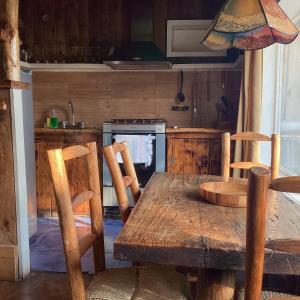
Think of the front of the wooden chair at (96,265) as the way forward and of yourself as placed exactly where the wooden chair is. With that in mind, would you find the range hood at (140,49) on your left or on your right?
on your left

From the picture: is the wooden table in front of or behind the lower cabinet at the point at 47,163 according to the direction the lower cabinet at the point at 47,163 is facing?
in front

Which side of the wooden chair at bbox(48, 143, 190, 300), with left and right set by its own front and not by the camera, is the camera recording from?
right

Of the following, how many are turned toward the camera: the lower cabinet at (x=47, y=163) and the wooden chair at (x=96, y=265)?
1

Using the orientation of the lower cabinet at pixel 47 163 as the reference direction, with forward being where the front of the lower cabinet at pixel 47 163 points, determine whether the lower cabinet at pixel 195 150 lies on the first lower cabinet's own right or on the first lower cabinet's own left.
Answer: on the first lower cabinet's own left

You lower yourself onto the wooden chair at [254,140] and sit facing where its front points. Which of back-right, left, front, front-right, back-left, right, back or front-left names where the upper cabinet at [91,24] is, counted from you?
back-right

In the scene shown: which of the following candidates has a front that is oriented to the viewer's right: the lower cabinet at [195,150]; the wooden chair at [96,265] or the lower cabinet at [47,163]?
the wooden chair

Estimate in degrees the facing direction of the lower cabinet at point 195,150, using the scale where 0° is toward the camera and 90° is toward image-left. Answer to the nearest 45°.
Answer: approximately 0°

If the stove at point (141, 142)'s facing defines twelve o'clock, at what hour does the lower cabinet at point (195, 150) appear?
The lower cabinet is roughly at 9 o'clock from the stove.

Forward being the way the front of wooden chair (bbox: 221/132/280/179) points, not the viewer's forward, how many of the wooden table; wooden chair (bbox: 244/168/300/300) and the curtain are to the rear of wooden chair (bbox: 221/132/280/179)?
1

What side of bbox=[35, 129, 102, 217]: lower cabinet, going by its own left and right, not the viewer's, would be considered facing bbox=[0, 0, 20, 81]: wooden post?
front

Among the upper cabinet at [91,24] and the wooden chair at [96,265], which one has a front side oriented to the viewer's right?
the wooden chair

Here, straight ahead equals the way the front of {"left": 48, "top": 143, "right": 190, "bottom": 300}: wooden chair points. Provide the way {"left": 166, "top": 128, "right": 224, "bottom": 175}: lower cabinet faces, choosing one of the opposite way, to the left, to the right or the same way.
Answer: to the right

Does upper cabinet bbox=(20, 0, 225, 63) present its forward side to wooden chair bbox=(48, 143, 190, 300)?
yes
